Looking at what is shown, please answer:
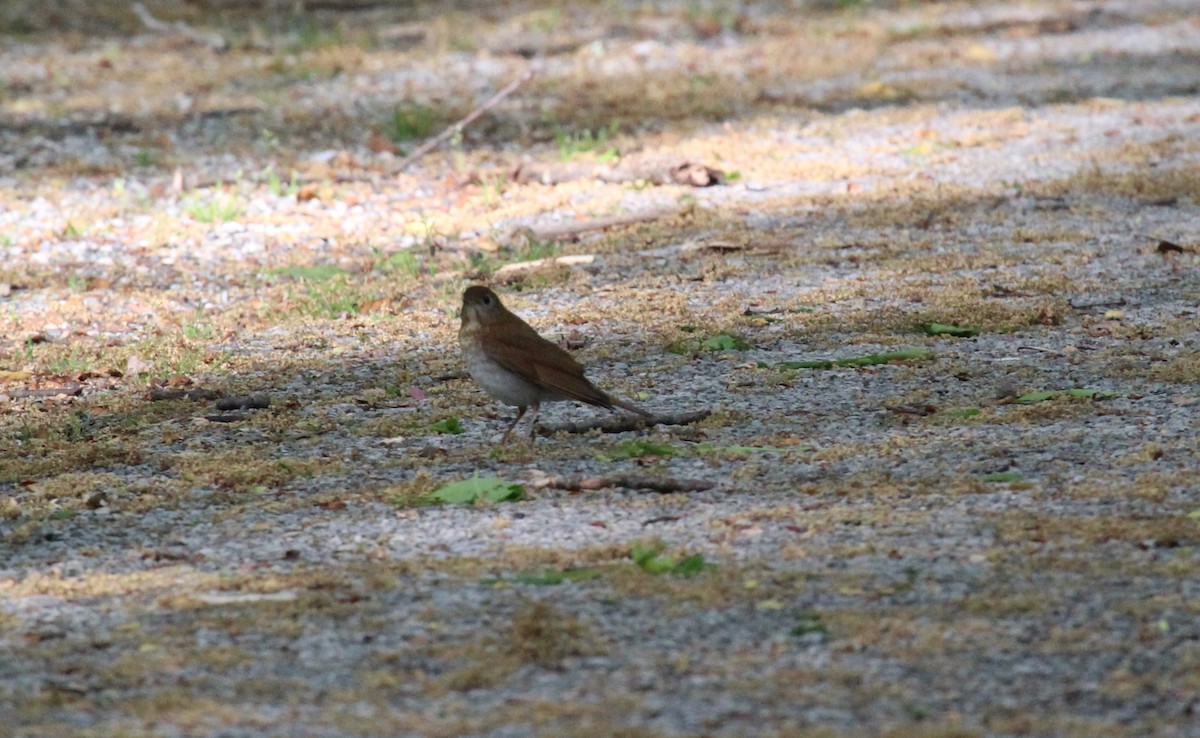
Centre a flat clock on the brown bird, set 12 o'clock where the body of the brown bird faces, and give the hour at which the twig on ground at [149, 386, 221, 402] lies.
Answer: The twig on ground is roughly at 1 o'clock from the brown bird.

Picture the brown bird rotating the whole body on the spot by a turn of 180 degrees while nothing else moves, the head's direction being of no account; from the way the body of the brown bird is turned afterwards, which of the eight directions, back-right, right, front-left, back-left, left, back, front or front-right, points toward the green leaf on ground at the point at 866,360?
front-left

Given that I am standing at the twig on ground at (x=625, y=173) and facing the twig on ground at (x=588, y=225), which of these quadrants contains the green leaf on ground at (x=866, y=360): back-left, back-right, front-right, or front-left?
front-left

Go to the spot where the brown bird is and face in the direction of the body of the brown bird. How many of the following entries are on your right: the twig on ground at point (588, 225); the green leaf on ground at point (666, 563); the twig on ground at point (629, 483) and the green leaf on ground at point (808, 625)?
1

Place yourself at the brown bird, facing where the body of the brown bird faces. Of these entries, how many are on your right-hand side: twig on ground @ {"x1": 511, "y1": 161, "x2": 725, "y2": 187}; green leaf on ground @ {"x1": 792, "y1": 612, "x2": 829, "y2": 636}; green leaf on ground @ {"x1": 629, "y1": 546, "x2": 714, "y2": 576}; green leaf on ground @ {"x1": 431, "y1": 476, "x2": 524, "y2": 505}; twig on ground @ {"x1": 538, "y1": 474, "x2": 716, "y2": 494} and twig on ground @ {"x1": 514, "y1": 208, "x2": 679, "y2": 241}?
2

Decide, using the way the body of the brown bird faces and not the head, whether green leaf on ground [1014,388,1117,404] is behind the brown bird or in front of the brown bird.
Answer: behind

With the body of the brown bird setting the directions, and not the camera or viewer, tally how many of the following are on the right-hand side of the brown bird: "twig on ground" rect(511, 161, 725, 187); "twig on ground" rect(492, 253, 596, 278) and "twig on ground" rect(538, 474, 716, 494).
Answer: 2

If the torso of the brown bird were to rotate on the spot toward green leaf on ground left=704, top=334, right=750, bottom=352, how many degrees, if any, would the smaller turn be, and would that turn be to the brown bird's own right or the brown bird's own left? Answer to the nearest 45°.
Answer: approximately 135° to the brown bird's own right

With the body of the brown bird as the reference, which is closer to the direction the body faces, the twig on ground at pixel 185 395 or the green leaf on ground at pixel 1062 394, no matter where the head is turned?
the twig on ground

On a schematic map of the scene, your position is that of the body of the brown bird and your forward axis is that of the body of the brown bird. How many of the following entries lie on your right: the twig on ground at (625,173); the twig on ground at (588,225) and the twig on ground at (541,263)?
3

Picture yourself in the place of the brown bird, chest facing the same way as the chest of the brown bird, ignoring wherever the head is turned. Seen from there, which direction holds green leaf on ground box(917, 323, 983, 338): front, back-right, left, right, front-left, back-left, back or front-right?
back-right

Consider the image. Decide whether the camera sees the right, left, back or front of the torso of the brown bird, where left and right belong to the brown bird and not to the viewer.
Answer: left

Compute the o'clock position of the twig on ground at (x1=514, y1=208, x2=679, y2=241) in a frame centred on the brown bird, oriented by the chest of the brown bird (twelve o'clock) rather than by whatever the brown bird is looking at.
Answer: The twig on ground is roughly at 3 o'clock from the brown bird.

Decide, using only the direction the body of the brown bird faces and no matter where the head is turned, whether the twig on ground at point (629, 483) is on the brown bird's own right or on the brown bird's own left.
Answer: on the brown bird's own left

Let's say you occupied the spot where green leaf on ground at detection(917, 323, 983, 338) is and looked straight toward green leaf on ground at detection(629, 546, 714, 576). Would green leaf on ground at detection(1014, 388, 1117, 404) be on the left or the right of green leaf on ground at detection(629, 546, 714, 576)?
left

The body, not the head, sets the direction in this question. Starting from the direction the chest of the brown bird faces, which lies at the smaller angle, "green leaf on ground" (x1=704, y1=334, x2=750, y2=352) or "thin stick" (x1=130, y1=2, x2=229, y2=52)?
the thin stick

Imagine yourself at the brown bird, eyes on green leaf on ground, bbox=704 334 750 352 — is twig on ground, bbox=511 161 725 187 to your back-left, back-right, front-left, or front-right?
front-left
